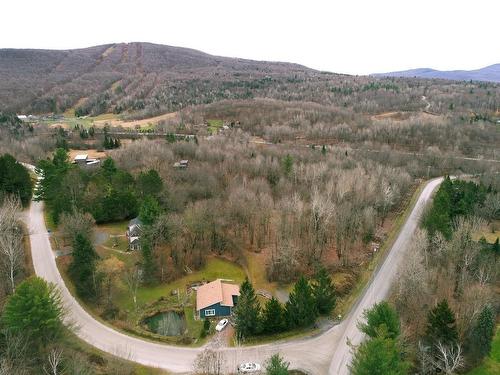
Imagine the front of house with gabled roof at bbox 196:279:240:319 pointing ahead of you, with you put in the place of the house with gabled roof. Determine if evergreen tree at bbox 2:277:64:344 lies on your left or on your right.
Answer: on your right

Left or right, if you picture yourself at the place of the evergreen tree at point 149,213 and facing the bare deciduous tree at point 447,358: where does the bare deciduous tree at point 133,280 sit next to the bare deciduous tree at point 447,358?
right

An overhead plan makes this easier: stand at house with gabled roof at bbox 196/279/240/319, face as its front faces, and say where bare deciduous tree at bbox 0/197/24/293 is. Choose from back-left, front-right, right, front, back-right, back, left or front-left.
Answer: right

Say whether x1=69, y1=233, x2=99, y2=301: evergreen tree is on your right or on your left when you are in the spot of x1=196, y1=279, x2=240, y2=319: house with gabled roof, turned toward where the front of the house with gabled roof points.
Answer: on your right

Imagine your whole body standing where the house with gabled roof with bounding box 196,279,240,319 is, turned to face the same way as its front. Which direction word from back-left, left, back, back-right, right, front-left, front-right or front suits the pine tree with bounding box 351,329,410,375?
front-left

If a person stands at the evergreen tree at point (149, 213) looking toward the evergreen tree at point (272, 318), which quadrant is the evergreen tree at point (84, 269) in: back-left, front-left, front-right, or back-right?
front-right

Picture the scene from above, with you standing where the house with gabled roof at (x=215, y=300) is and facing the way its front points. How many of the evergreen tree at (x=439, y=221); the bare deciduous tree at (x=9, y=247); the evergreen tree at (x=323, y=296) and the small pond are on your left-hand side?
2

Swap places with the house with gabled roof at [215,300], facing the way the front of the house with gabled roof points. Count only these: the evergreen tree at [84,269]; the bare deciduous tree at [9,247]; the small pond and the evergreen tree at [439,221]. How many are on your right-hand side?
3

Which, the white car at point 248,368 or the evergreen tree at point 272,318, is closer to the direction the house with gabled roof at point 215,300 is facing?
the white car

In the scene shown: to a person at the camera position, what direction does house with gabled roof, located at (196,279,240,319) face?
facing the viewer

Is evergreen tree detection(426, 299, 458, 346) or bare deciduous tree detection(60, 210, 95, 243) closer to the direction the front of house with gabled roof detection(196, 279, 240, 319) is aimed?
the evergreen tree

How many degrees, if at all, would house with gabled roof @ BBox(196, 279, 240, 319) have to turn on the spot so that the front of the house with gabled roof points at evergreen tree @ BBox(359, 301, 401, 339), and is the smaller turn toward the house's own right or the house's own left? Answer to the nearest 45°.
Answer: approximately 45° to the house's own left

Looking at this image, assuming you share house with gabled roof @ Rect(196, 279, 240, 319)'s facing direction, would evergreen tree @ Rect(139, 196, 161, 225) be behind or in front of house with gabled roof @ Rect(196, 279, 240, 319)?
behind

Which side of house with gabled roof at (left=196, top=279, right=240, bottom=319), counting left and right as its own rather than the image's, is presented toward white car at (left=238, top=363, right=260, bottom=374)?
front

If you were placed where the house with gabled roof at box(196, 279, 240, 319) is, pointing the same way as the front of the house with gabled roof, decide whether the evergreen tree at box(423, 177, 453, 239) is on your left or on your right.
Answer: on your left

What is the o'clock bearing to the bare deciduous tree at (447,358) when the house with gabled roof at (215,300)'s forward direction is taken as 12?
The bare deciduous tree is roughly at 10 o'clock from the house with gabled roof.

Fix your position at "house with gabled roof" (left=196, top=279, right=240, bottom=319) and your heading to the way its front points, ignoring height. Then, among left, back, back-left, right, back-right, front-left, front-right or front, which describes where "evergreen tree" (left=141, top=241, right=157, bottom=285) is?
back-right

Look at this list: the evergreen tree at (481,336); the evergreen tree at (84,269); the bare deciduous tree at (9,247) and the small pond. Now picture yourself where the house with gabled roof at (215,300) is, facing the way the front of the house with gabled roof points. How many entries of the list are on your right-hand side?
3
